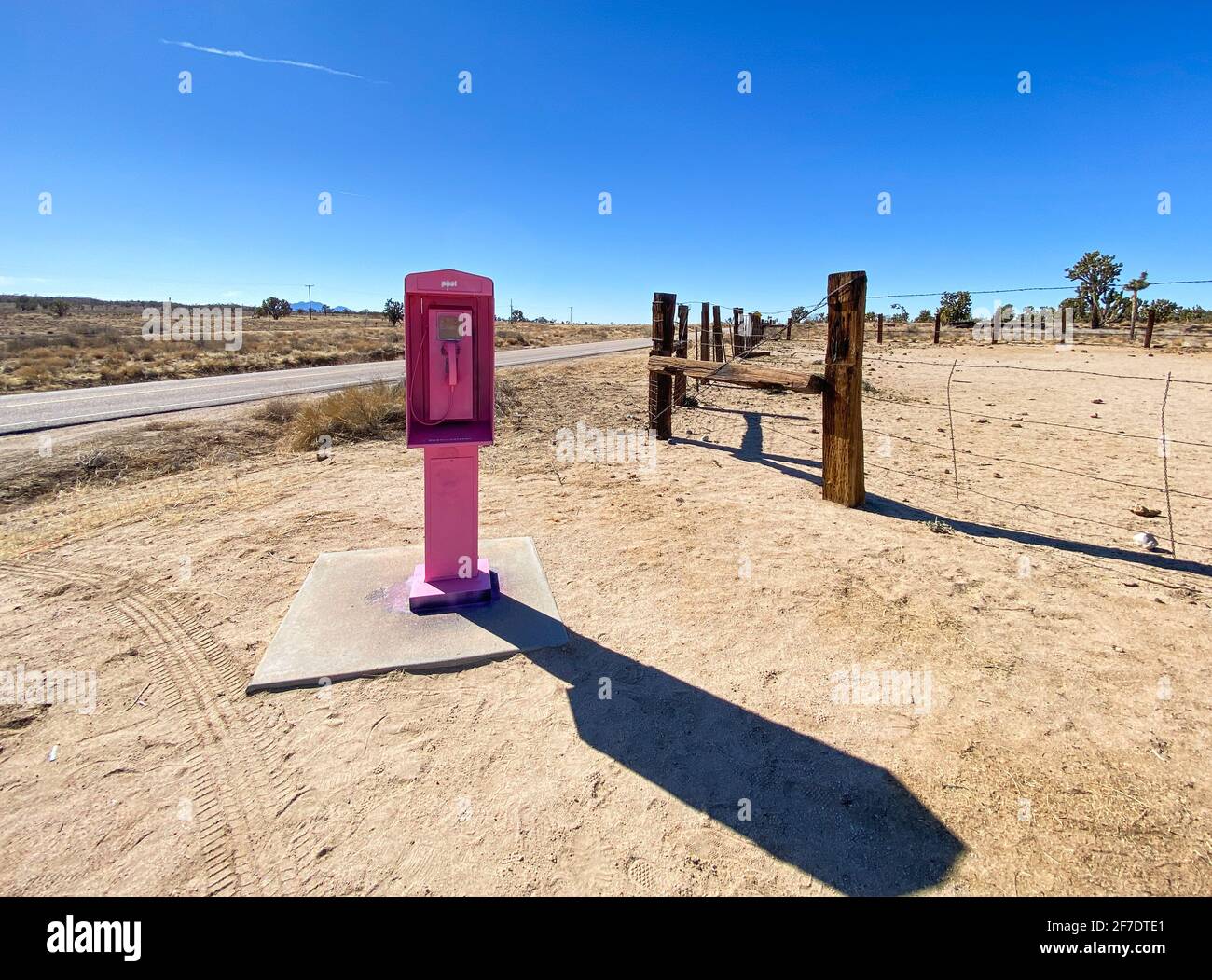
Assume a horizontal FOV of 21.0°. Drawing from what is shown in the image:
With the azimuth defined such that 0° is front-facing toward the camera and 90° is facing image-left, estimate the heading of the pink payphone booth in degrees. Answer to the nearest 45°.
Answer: approximately 0°

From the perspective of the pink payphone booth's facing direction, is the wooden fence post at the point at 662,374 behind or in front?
behind
